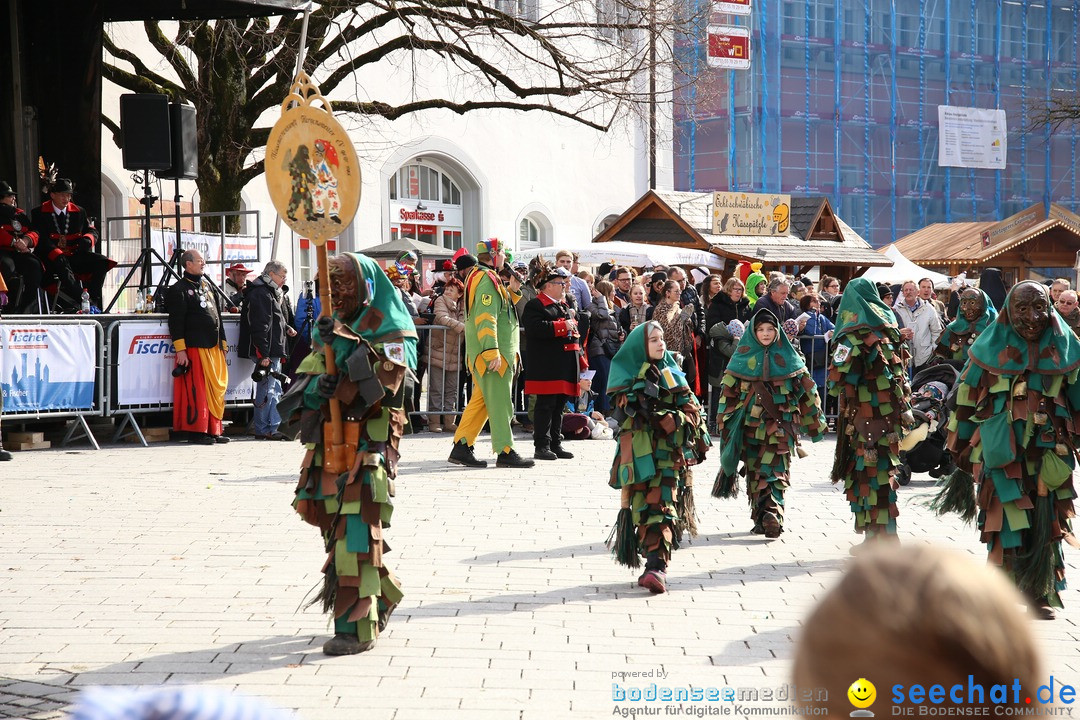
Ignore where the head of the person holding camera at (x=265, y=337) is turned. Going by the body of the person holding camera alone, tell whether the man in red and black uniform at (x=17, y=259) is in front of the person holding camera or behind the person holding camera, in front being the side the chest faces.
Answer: behind

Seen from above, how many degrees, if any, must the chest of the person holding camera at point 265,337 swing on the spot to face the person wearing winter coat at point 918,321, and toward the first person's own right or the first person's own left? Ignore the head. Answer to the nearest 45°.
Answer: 0° — they already face them

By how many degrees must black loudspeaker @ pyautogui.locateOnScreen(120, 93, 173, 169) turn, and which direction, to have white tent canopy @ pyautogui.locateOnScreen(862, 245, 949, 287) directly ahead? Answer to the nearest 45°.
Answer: approximately 135° to its left

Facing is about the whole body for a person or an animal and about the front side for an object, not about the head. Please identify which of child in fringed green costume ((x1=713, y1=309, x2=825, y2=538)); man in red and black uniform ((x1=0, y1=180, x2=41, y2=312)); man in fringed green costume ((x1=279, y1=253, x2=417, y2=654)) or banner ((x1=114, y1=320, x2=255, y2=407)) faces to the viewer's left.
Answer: the man in fringed green costume

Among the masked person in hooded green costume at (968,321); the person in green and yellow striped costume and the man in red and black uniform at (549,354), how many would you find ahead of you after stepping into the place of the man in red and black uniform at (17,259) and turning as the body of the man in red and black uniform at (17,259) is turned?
3

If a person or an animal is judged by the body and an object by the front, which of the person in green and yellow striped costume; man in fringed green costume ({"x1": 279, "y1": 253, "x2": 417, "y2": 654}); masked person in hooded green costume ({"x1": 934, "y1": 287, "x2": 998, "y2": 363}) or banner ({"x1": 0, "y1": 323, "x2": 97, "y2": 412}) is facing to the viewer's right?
the person in green and yellow striped costume

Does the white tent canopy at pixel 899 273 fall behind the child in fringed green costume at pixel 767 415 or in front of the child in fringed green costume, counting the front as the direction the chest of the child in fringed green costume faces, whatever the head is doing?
behind

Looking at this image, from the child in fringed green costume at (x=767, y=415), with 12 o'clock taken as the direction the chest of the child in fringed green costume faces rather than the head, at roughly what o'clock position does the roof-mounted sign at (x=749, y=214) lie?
The roof-mounted sign is roughly at 6 o'clock from the child in fringed green costume.
